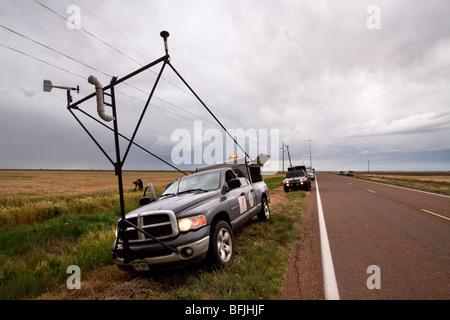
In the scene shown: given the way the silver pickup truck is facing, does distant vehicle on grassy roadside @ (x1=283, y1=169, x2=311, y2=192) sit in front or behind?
behind

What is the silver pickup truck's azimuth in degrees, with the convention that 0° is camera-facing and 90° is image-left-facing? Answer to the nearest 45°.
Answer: approximately 45°
